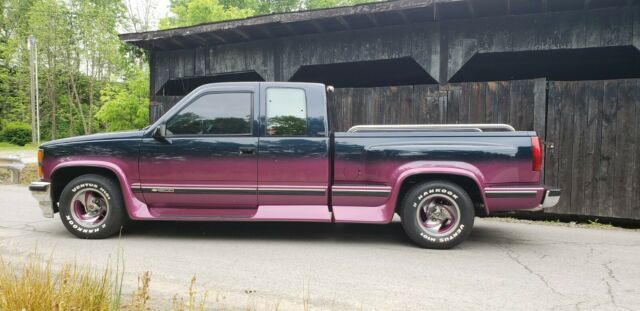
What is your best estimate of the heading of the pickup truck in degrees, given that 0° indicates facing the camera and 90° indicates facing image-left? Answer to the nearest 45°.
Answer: approximately 90°

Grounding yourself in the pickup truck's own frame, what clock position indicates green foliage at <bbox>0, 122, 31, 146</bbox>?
The green foliage is roughly at 2 o'clock from the pickup truck.

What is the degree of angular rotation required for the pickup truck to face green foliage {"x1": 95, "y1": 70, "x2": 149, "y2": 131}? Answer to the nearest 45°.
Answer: approximately 45° to its right

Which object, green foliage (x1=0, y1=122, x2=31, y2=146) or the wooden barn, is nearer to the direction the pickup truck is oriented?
the green foliage
